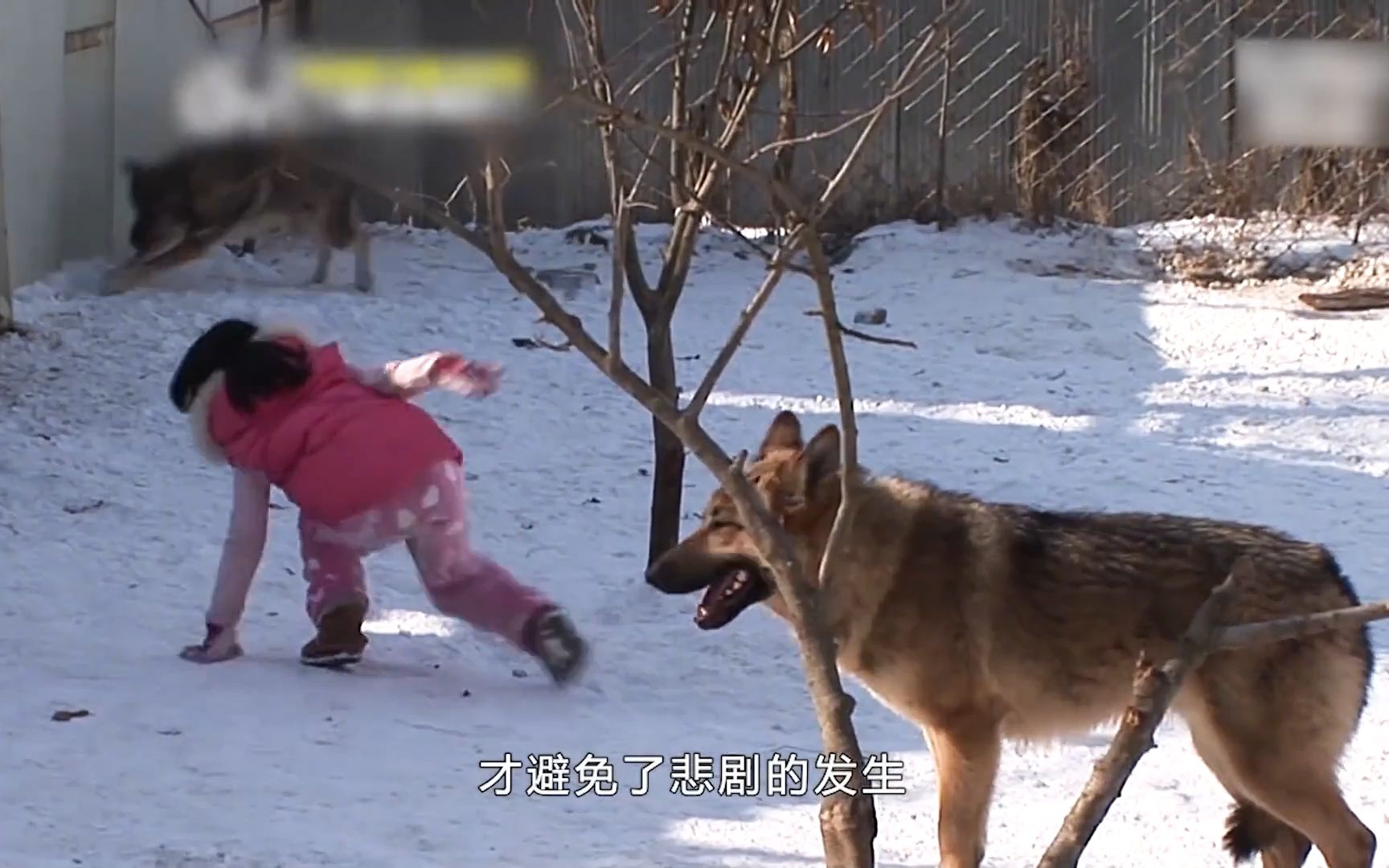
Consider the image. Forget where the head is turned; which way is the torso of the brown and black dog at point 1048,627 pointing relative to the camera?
to the viewer's left

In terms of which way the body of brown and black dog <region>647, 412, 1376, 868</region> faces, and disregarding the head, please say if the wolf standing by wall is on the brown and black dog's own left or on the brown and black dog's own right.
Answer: on the brown and black dog's own right

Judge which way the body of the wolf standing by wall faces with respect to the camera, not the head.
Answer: to the viewer's left

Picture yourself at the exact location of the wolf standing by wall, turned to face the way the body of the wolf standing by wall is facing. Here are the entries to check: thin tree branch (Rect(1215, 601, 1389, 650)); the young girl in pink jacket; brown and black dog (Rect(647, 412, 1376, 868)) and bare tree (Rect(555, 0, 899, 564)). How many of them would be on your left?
4

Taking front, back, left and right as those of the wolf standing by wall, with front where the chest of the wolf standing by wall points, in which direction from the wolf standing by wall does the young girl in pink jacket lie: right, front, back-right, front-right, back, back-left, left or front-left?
left

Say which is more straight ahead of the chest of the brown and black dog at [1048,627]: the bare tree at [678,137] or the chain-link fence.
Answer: the bare tree

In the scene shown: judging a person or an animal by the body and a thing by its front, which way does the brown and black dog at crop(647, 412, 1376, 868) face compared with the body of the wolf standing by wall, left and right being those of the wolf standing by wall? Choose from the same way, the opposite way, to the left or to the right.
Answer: the same way

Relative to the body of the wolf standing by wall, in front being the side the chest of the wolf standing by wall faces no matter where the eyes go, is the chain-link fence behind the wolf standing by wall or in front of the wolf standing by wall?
behind

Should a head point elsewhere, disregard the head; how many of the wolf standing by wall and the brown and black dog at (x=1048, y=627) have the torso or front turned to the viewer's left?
2

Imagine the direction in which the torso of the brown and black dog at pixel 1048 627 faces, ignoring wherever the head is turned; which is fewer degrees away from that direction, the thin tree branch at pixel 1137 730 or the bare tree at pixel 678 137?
the bare tree

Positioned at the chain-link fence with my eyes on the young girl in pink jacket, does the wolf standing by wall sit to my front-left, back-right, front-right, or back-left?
front-right

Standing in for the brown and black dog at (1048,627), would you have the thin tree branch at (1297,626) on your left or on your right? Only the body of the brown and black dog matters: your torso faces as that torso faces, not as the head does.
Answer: on your left

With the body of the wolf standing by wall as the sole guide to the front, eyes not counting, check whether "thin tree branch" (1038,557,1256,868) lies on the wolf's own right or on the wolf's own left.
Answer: on the wolf's own left

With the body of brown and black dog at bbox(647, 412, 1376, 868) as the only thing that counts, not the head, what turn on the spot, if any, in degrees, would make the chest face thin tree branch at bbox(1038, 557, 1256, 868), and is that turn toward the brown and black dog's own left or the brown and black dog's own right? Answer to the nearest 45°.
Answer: approximately 90° to the brown and black dog's own left

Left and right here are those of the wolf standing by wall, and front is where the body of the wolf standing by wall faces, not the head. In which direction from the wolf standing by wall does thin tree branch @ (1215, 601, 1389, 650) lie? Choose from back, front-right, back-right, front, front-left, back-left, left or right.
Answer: left
